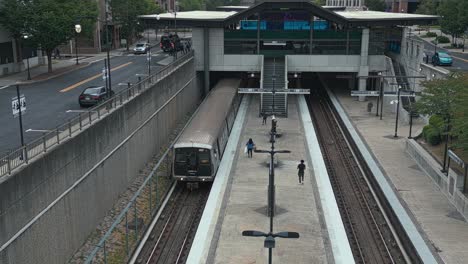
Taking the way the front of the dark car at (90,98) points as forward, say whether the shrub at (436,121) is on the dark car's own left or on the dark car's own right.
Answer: on the dark car's own right

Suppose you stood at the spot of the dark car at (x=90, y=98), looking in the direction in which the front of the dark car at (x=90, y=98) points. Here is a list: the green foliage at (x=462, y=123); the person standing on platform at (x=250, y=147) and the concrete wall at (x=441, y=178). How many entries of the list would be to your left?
0

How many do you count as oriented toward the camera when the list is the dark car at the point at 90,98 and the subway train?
1

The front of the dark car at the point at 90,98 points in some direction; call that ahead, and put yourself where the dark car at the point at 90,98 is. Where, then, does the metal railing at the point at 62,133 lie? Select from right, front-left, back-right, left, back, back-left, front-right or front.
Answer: back-right

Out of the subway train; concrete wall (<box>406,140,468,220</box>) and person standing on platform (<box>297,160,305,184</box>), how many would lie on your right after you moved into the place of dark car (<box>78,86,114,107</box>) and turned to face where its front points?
3

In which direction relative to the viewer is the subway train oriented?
toward the camera

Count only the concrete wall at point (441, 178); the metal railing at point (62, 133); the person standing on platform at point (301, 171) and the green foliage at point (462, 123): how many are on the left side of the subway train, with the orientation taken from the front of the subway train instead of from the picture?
3

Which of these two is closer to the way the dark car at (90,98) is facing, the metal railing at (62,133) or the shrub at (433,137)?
the shrub

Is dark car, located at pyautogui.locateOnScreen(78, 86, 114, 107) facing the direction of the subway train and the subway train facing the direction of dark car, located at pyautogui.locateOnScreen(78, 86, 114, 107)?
no

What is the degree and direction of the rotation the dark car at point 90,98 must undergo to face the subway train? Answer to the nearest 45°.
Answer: approximately 90° to its right

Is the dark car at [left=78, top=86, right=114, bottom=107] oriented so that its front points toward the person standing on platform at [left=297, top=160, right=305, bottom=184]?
no

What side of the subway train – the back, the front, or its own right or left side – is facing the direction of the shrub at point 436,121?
left

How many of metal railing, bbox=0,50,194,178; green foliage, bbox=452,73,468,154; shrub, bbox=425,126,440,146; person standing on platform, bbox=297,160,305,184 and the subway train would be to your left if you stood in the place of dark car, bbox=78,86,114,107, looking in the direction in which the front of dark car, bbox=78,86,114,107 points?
0

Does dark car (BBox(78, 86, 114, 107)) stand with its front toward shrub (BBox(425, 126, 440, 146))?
no

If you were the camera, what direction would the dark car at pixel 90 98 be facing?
facing away from the viewer and to the right of the viewer

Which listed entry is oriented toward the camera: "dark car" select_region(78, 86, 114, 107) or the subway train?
the subway train

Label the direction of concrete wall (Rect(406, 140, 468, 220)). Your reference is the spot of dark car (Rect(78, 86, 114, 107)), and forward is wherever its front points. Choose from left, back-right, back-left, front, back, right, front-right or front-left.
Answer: right

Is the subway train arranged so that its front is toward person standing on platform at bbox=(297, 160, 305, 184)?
no
